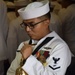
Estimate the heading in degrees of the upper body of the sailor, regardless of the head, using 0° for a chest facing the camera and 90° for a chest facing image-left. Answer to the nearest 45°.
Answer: approximately 45°

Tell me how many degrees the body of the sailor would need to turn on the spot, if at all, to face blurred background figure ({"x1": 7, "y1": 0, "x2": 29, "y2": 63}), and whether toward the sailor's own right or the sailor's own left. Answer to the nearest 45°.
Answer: approximately 135° to the sailor's own right

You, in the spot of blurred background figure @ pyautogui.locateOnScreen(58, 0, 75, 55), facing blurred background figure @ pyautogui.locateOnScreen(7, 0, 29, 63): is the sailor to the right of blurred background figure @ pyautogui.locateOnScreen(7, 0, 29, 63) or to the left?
left
